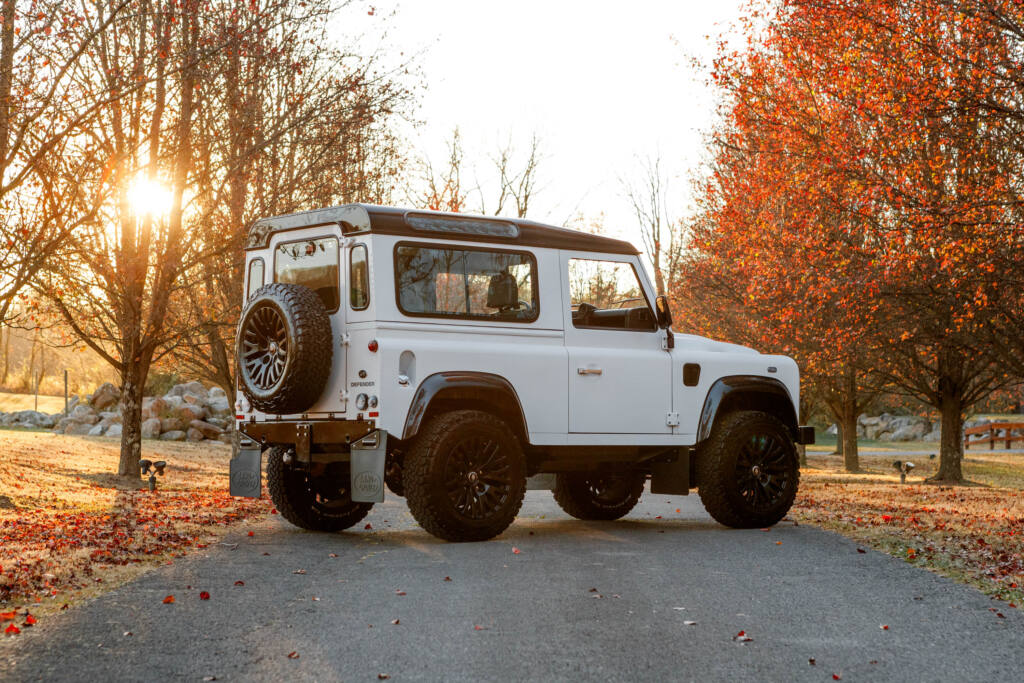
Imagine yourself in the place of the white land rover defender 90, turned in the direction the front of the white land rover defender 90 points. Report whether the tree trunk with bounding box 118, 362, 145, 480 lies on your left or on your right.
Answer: on your left

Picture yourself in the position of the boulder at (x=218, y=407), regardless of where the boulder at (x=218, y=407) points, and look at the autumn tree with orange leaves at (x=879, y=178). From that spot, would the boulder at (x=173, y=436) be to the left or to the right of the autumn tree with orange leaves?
right

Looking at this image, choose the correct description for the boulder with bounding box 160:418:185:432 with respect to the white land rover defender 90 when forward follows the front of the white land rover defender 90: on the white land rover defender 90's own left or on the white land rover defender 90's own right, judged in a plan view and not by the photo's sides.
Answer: on the white land rover defender 90's own left

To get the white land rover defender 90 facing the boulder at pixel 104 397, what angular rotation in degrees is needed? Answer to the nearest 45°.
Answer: approximately 90° to its left

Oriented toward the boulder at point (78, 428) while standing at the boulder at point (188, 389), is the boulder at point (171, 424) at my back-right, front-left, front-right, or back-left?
front-left

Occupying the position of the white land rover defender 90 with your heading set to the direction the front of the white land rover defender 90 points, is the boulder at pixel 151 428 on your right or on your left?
on your left

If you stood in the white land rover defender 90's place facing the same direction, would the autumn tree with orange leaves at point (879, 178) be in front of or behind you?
in front

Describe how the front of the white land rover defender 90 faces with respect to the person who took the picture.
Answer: facing away from the viewer and to the right of the viewer
